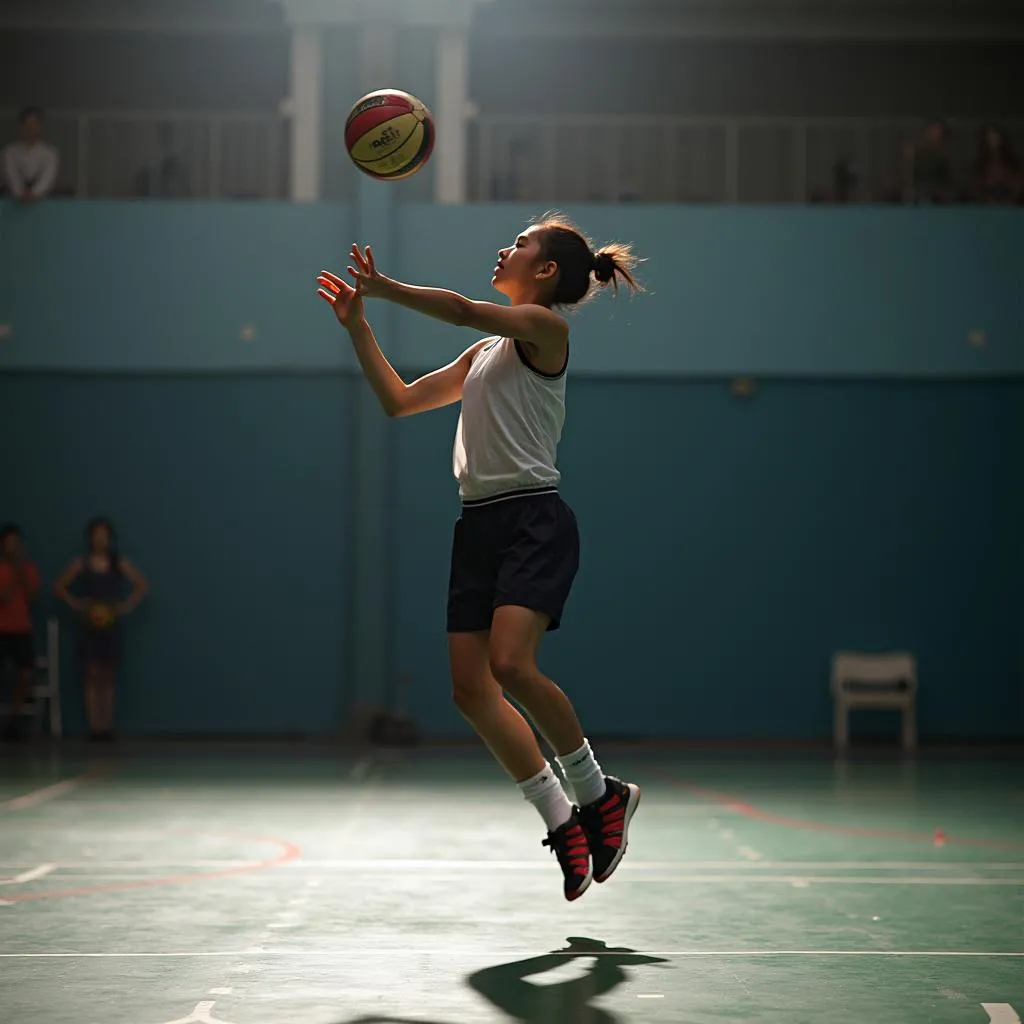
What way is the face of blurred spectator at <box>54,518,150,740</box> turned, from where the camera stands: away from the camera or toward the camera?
toward the camera

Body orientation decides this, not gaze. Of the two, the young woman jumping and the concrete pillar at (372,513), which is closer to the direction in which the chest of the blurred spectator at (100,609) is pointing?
the young woman jumping

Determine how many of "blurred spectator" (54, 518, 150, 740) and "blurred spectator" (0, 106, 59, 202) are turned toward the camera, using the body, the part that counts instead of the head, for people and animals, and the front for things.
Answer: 2

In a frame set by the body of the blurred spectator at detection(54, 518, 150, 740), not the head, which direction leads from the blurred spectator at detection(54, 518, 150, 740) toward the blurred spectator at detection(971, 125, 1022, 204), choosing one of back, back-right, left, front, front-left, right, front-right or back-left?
left

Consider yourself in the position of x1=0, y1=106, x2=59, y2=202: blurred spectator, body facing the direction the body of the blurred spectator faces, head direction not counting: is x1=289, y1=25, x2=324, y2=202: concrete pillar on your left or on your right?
on your left

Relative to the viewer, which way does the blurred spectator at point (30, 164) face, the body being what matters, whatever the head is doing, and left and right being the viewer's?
facing the viewer

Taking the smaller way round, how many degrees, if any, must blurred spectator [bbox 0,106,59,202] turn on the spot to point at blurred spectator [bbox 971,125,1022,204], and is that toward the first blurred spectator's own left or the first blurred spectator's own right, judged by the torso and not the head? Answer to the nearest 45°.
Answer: approximately 90° to the first blurred spectator's own left

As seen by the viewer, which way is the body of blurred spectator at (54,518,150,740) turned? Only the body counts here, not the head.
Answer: toward the camera

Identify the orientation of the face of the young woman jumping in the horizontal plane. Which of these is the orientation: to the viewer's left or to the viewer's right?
to the viewer's left

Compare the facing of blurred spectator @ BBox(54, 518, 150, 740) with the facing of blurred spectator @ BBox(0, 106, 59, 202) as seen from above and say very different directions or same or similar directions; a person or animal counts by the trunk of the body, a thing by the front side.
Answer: same or similar directions

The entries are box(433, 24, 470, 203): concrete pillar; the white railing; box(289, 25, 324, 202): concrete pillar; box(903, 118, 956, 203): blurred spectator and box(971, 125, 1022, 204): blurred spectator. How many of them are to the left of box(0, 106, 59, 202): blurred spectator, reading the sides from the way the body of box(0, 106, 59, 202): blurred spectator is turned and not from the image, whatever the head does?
5

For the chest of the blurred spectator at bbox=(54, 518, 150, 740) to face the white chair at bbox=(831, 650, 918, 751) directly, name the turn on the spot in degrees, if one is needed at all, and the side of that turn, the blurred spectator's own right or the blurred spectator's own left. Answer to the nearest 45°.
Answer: approximately 90° to the blurred spectator's own left

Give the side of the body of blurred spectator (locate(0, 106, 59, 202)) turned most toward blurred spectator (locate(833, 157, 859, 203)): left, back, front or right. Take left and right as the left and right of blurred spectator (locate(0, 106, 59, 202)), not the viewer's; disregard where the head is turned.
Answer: left

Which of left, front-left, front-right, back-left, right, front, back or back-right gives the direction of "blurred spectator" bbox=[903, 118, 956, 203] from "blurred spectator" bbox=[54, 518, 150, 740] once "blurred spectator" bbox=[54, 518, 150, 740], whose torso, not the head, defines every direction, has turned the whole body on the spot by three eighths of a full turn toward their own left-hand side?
front-right
